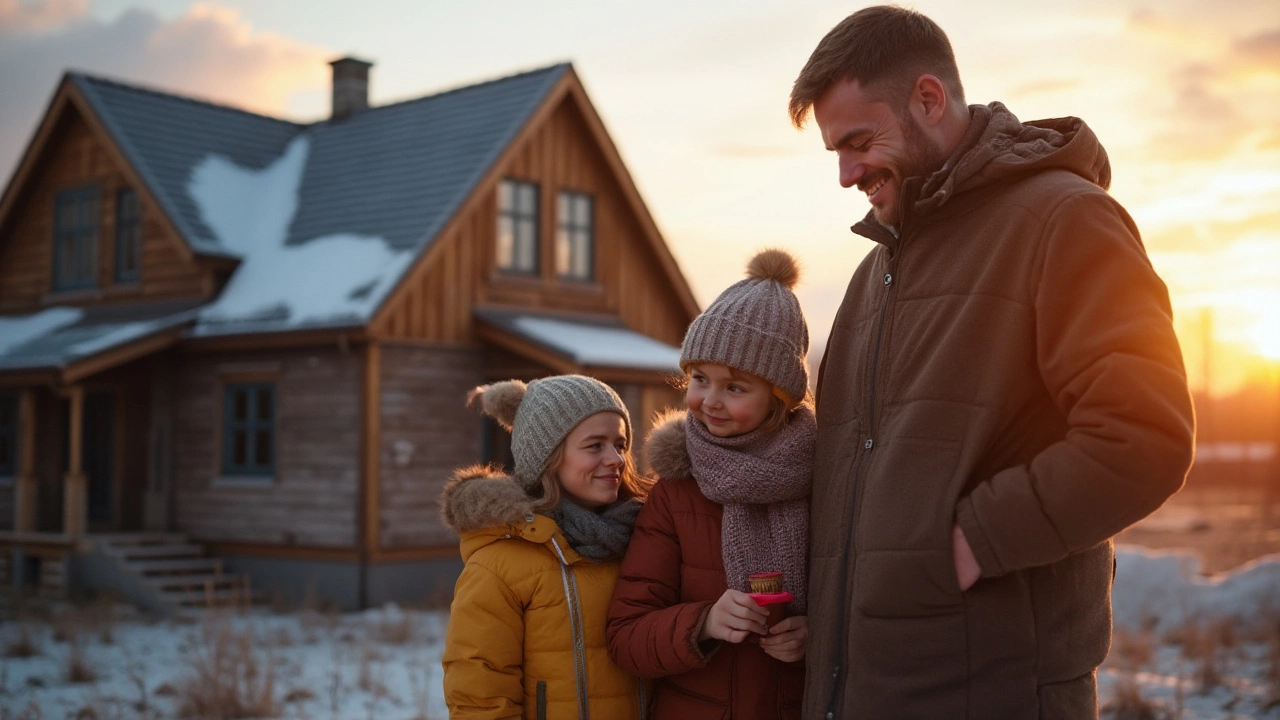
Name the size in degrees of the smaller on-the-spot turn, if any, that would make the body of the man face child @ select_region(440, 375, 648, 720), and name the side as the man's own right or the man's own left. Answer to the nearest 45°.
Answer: approximately 90° to the man's own right

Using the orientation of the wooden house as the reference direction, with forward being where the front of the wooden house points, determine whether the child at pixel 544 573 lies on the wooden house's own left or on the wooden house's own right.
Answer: on the wooden house's own left

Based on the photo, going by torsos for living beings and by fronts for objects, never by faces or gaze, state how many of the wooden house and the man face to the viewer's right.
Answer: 0

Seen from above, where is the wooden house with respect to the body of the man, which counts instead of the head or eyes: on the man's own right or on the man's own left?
on the man's own right

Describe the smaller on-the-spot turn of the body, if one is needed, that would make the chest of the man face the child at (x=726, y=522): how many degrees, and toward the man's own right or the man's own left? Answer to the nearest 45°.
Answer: approximately 90° to the man's own right

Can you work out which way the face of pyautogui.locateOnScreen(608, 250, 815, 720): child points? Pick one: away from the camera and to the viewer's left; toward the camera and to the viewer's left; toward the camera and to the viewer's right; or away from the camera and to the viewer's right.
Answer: toward the camera and to the viewer's left

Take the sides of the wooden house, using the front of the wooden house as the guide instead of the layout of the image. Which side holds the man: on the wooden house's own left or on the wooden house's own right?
on the wooden house's own left

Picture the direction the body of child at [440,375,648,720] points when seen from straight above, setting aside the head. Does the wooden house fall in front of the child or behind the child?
behind
